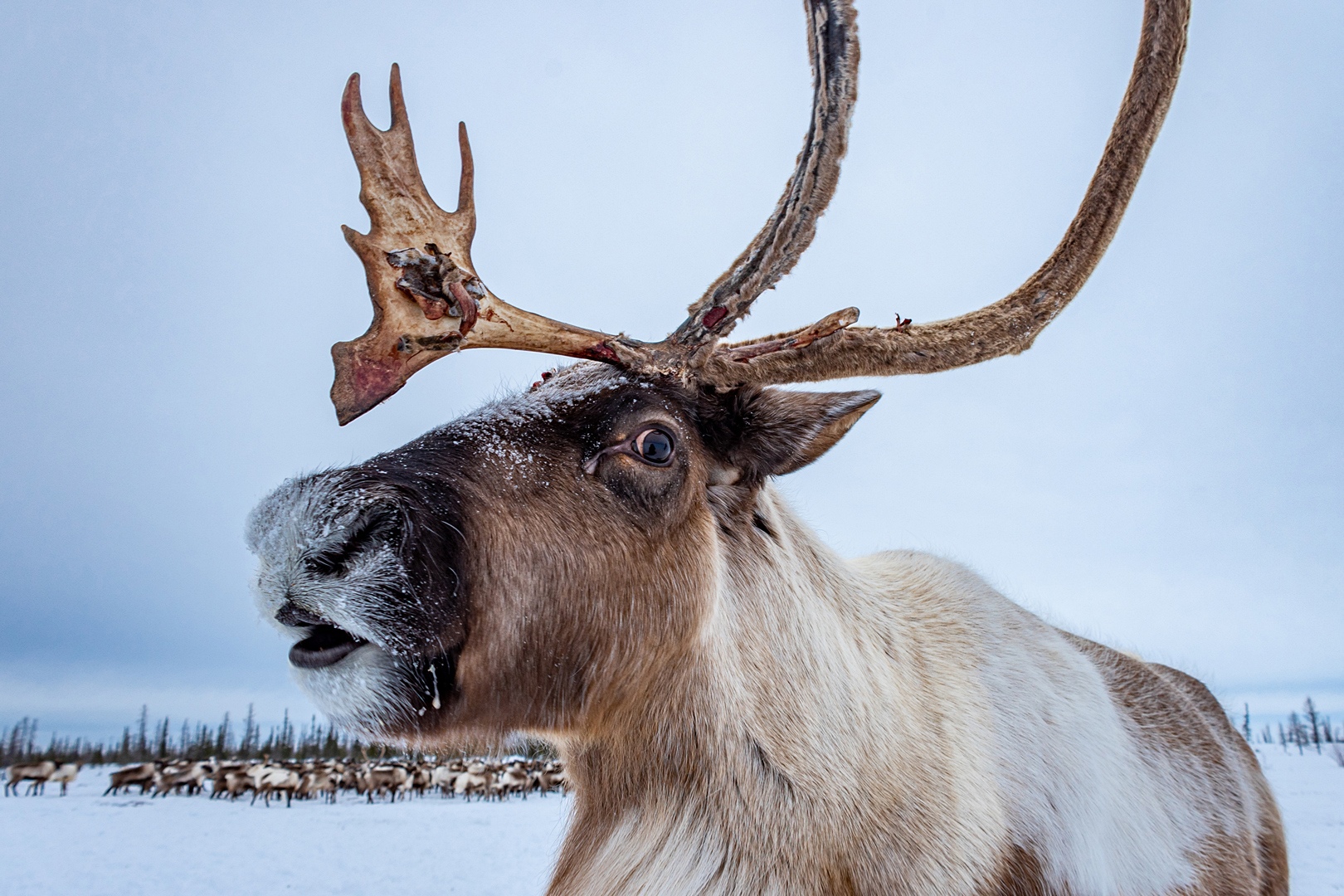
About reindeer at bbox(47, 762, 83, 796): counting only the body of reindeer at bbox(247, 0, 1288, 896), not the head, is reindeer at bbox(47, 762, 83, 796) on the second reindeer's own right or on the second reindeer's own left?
on the second reindeer's own right

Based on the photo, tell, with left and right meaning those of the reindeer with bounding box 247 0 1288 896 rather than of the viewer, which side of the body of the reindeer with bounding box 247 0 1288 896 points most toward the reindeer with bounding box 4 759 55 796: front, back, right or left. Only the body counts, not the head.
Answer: right
